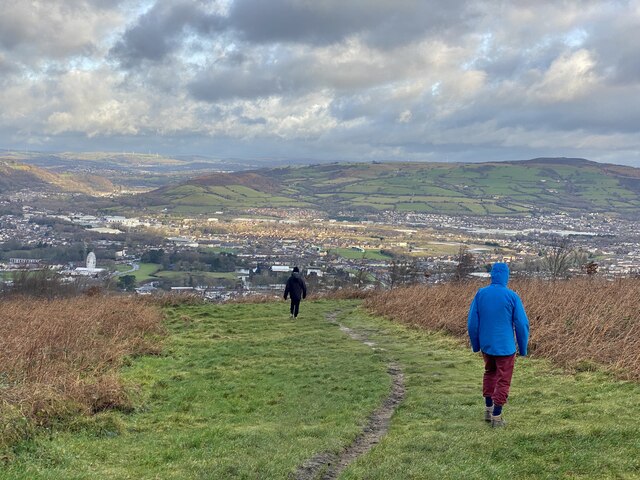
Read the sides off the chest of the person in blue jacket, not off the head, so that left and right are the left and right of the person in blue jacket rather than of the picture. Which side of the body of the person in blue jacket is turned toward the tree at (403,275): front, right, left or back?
front

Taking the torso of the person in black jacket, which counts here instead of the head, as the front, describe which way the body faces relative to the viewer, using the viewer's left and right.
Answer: facing away from the viewer

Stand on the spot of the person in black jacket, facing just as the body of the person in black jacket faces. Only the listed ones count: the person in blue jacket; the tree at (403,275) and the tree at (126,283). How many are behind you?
1

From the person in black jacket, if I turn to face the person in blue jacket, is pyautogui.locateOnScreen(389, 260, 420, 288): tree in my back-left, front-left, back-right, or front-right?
back-left

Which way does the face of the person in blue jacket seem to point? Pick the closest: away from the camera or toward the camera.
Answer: away from the camera

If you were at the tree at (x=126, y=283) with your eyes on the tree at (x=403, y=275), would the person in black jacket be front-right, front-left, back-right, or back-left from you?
front-right

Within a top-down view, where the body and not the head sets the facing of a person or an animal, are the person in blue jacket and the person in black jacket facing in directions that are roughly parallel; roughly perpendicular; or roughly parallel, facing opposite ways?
roughly parallel

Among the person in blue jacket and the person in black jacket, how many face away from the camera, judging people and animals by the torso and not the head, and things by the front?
2

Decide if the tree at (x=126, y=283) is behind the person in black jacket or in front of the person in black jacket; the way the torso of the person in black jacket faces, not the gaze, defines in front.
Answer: in front

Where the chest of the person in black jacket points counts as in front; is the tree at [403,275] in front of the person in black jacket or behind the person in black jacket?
in front

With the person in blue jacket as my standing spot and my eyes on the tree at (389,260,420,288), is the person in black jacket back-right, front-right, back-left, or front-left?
front-left

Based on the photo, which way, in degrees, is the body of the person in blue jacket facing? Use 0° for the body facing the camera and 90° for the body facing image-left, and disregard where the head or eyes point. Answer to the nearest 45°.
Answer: approximately 180°

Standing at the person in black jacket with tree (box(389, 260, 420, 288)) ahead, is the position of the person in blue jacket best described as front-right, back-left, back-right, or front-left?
back-right

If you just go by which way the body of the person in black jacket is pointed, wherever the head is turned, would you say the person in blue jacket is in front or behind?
behind
